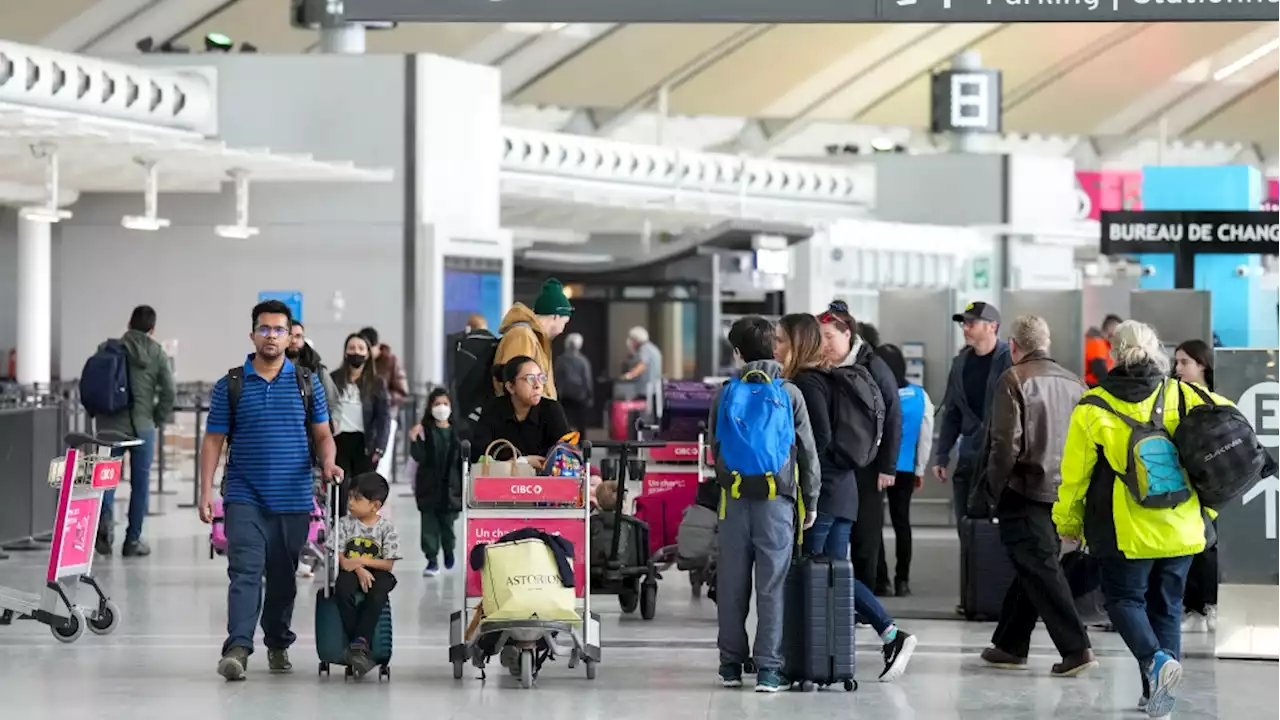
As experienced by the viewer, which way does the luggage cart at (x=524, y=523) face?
facing the viewer

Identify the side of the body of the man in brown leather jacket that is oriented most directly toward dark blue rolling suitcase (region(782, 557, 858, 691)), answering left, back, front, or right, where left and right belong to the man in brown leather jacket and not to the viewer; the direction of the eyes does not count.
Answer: left

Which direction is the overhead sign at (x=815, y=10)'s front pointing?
toward the camera

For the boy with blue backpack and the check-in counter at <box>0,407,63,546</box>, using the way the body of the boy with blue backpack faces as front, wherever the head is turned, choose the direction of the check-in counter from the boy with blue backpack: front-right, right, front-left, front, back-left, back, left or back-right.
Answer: front-left

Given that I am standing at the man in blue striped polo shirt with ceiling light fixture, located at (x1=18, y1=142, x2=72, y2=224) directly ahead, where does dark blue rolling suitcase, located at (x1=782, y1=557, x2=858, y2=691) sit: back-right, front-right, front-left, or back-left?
back-right

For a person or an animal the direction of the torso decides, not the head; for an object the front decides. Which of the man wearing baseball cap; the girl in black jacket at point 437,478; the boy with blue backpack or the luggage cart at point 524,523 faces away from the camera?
the boy with blue backpack

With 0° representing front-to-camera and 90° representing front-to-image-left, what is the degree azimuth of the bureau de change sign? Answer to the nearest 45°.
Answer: approximately 0°

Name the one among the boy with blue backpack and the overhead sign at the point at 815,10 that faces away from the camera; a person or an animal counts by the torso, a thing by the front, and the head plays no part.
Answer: the boy with blue backpack

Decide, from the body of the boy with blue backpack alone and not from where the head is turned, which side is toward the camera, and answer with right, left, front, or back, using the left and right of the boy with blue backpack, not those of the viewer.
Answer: back

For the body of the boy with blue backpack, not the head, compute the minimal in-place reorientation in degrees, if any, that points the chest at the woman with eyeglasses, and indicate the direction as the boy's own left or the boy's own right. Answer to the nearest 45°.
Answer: approximately 45° to the boy's own left

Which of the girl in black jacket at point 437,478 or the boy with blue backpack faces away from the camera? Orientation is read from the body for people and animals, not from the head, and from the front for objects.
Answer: the boy with blue backpack

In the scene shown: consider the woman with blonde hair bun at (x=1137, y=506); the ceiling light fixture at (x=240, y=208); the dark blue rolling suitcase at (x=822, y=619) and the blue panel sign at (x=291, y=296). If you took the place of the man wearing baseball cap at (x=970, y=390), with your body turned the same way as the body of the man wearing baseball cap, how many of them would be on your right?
2

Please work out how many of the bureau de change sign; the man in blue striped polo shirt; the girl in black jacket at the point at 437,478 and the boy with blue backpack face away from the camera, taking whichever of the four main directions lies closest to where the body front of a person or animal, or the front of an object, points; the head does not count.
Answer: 1

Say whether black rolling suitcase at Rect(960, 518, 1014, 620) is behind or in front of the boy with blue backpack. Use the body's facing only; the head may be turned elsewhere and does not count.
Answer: in front
